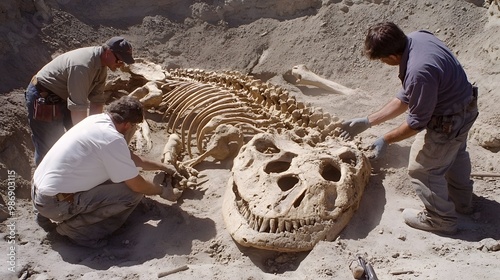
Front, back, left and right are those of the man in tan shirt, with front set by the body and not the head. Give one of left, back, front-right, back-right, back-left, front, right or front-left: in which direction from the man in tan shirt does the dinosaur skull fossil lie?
front-right

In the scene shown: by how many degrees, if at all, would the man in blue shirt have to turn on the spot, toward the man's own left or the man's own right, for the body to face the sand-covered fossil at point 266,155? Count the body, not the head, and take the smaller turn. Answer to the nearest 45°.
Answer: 0° — they already face it

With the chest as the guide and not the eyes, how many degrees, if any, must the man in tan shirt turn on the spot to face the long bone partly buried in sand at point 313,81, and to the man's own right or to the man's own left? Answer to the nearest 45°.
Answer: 0° — they already face it

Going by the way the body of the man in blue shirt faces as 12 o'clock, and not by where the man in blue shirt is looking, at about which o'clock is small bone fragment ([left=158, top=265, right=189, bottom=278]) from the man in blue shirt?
The small bone fragment is roughly at 11 o'clock from the man in blue shirt.

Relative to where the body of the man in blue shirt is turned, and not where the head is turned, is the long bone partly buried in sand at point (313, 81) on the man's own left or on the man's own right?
on the man's own right

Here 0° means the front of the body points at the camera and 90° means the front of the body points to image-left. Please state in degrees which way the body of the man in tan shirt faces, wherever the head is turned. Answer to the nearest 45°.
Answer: approximately 270°

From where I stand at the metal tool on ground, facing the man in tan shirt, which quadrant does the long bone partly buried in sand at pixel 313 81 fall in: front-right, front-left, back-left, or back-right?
front-right

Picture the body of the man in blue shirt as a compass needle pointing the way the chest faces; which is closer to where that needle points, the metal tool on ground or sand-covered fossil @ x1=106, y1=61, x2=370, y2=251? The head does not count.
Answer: the sand-covered fossil

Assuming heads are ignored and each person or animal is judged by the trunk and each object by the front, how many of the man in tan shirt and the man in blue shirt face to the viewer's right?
1

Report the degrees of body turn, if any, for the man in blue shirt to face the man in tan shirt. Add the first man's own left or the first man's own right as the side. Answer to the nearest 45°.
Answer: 0° — they already face them

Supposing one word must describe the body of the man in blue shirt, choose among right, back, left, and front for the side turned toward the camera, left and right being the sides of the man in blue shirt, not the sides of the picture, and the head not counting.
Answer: left

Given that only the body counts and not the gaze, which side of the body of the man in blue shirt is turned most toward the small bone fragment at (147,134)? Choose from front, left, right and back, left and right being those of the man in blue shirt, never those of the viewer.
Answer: front

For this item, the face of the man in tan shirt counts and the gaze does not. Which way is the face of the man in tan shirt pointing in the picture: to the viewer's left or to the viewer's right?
to the viewer's right
